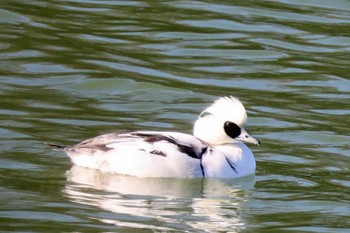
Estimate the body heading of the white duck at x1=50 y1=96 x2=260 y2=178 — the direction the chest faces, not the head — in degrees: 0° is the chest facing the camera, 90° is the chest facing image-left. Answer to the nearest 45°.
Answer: approximately 270°
